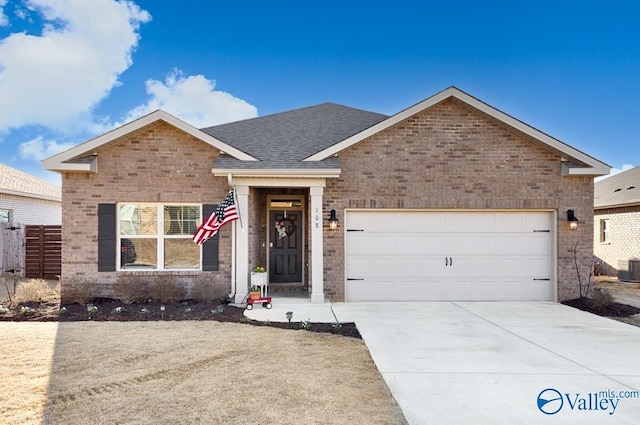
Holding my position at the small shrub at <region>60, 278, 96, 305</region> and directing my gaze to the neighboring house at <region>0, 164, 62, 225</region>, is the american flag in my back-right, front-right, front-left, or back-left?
back-right

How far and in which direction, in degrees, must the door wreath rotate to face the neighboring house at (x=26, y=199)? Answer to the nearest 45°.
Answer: approximately 135° to its right

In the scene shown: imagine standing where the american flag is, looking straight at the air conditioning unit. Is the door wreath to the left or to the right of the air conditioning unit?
left

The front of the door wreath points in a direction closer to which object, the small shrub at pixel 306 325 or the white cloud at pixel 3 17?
the small shrub

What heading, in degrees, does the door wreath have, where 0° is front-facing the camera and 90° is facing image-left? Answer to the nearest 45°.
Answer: approximately 0°

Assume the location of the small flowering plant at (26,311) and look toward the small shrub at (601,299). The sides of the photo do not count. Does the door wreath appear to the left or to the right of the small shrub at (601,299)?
left

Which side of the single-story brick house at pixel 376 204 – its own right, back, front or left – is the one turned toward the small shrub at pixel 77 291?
right

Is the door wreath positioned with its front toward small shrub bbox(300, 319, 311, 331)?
yes

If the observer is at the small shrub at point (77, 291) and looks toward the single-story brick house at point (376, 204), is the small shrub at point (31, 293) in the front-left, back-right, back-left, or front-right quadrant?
back-left

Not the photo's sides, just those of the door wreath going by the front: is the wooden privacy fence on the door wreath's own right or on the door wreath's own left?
on the door wreath's own right

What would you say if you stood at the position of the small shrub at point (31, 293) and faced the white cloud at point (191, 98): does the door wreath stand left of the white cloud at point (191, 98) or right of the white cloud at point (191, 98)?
right
